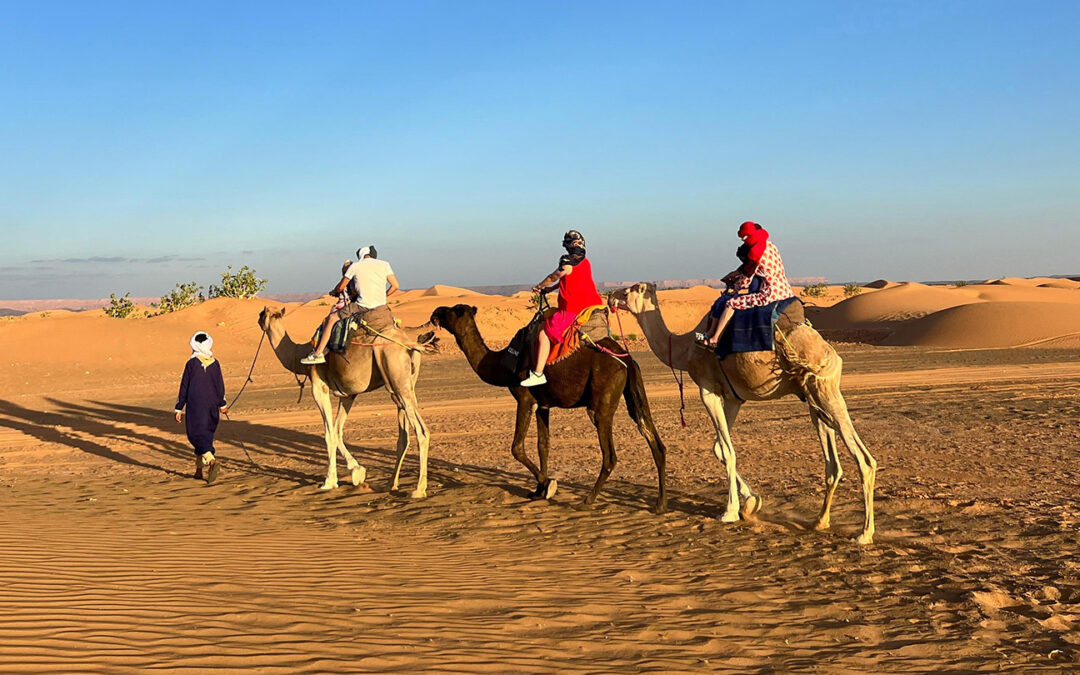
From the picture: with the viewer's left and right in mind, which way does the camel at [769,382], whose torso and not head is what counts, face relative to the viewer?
facing away from the viewer and to the left of the viewer

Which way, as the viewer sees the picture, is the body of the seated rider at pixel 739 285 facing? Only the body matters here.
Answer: to the viewer's left

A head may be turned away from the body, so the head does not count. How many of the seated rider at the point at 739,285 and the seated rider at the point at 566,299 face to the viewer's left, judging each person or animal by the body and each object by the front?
2

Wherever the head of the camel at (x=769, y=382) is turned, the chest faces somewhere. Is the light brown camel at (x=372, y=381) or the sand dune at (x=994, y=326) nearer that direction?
the light brown camel

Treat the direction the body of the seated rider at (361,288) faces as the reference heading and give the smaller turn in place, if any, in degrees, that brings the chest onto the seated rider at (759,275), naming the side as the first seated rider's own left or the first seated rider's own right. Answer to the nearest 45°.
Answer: approximately 180°

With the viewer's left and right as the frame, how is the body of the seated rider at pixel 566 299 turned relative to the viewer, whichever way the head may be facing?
facing to the left of the viewer

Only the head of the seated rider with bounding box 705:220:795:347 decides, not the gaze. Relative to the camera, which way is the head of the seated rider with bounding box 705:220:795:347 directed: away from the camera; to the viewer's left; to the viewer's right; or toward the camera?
to the viewer's left

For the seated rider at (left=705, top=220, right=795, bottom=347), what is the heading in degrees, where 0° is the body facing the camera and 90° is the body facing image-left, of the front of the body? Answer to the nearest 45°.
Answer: approximately 90°
